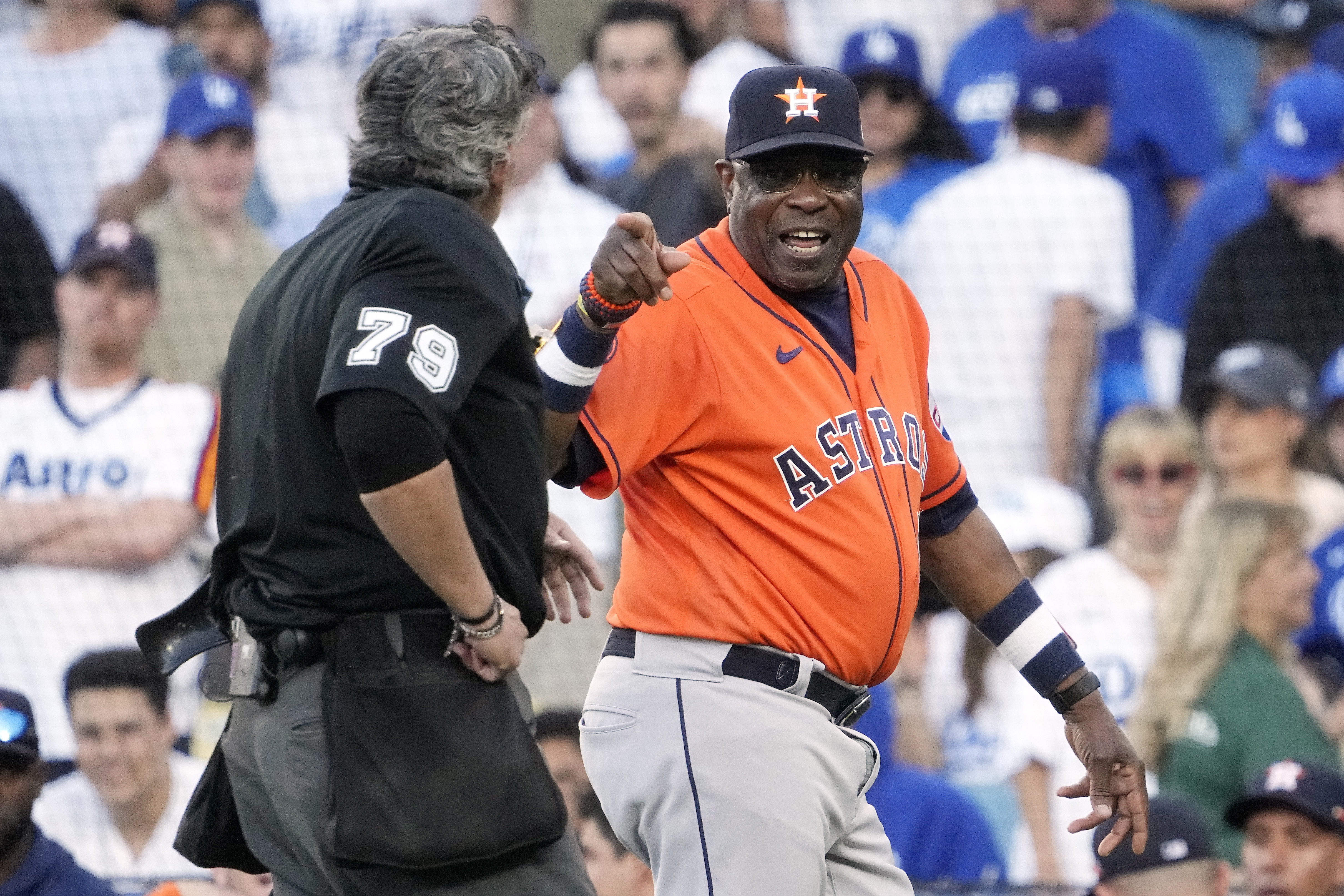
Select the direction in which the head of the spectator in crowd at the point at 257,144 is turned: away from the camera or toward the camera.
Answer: toward the camera

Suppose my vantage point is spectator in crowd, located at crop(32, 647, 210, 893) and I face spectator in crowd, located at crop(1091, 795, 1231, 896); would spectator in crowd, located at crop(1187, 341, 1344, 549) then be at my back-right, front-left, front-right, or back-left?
front-left

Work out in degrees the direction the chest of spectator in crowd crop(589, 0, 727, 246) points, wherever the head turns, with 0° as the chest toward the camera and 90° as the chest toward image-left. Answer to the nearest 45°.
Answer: approximately 0°

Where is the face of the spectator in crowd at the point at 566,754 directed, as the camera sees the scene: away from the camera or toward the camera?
toward the camera

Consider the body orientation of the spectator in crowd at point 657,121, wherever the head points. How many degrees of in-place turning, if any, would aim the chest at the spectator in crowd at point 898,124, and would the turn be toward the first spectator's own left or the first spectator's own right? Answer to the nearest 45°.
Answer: approximately 90° to the first spectator's own left

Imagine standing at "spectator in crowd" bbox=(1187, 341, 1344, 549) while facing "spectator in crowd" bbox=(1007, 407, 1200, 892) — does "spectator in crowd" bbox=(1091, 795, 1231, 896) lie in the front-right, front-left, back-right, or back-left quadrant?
front-left

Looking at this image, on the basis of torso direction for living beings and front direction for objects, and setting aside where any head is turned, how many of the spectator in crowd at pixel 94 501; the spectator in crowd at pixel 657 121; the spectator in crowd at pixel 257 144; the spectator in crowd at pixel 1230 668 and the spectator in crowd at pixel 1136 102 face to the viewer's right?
1

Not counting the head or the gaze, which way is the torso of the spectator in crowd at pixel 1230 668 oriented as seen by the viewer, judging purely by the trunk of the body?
to the viewer's right

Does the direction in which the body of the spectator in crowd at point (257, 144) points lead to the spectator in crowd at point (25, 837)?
yes

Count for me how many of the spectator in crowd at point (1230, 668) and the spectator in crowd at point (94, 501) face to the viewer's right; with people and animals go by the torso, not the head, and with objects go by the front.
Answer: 1

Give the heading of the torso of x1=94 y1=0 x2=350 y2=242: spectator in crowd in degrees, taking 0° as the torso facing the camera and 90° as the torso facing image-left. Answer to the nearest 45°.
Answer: approximately 0°

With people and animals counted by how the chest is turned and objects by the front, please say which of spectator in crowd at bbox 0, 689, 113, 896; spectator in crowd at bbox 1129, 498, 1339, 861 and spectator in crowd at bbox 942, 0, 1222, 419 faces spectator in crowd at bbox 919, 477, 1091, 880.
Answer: spectator in crowd at bbox 942, 0, 1222, 419

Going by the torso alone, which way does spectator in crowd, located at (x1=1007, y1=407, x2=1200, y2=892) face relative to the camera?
toward the camera

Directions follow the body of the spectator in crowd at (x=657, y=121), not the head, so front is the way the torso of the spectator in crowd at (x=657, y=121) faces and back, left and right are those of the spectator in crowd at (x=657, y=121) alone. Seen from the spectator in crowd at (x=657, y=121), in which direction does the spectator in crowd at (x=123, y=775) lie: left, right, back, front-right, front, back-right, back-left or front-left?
front-right
